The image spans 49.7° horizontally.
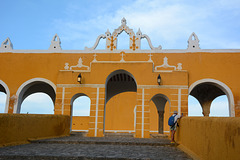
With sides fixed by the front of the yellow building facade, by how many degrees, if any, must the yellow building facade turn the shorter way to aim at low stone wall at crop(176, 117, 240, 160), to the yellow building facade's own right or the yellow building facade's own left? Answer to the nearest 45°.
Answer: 0° — it already faces it

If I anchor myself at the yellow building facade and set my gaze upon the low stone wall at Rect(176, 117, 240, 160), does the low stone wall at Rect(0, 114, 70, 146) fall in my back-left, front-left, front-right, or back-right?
front-right

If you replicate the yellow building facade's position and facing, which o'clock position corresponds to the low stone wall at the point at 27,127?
The low stone wall is roughly at 1 o'clock from the yellow building facade.

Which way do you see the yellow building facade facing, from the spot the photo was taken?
facing the viewer

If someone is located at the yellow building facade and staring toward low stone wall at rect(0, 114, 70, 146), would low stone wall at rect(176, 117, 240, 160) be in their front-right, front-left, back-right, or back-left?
front-left

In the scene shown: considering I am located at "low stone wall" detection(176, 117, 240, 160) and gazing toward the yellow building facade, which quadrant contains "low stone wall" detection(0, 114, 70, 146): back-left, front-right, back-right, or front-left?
front-left
